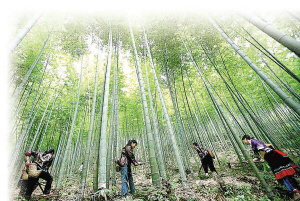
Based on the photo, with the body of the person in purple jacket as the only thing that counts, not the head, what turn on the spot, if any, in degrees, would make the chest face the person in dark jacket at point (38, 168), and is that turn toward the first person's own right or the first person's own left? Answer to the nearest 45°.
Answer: approximately 45° to the first person's own left

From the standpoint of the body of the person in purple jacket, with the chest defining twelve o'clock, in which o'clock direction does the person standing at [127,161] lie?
The person standing is roughly at 11 o'clock from the person in purple jacket.

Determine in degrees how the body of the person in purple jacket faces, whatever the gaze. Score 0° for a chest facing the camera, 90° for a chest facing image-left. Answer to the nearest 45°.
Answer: approximately 90°
